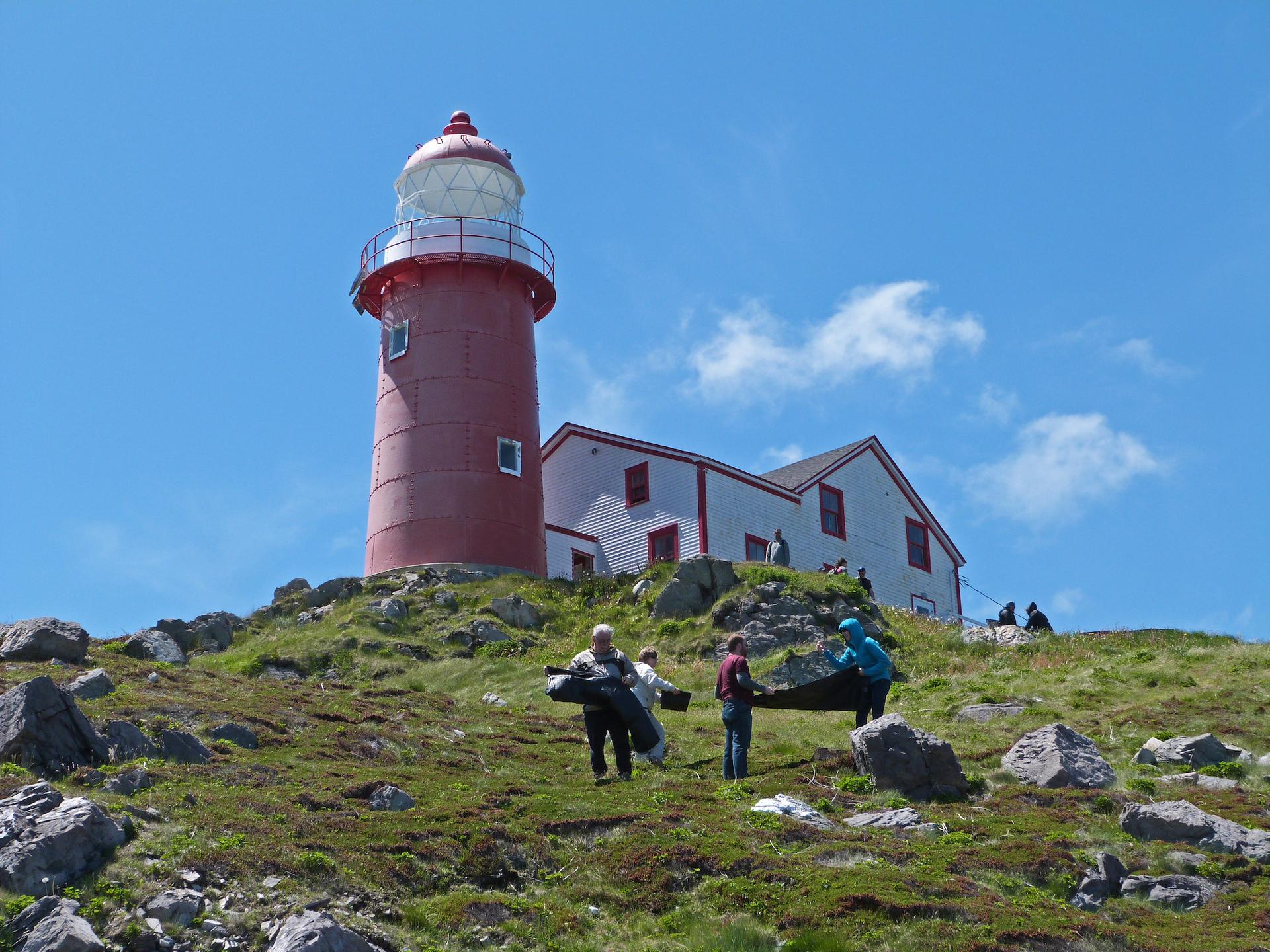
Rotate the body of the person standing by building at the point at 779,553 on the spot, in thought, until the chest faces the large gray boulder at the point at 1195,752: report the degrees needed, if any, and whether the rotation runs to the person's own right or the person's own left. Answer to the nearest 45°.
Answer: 0° — they already face it

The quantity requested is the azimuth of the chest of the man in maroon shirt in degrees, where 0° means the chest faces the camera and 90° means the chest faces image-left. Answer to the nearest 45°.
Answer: approximately 225°

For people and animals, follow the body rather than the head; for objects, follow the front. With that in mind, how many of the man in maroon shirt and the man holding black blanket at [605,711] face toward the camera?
1

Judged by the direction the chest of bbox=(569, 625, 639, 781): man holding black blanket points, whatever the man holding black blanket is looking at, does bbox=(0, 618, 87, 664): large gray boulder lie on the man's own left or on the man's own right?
on the man's own right

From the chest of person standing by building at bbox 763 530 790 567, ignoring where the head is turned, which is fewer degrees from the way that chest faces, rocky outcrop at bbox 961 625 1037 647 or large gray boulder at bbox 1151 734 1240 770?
the large gray boulder

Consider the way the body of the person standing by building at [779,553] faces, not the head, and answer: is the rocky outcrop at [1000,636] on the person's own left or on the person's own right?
on the person's own left

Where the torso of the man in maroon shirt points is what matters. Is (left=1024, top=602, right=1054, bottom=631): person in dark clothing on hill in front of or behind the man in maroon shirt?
in front

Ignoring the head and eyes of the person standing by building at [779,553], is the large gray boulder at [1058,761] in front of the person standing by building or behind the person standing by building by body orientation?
in front

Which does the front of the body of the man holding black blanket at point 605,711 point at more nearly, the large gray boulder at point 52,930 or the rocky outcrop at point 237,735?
the large gray boulder

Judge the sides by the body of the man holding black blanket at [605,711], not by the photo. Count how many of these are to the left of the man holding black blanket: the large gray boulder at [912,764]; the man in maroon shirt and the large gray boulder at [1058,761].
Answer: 3

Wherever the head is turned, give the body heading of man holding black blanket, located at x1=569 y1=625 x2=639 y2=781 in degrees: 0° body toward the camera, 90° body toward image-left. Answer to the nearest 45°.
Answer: approximately 0°

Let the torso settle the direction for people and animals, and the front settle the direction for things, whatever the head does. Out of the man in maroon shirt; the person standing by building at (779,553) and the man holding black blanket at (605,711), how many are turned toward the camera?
2
